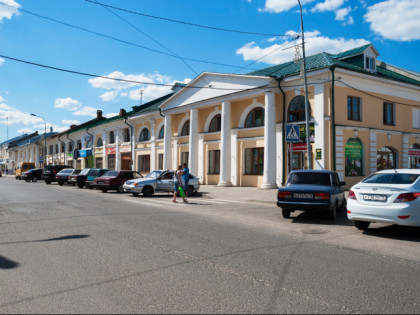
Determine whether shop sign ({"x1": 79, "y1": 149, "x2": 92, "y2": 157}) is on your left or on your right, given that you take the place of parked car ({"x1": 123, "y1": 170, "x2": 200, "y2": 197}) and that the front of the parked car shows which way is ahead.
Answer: on your right

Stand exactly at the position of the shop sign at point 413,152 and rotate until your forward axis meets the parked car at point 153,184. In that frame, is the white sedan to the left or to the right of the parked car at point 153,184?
left

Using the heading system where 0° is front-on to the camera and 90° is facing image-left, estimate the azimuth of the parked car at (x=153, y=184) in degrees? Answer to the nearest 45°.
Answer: approximately 45°

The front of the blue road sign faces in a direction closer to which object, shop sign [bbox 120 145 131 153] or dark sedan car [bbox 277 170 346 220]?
the dark sedan car
